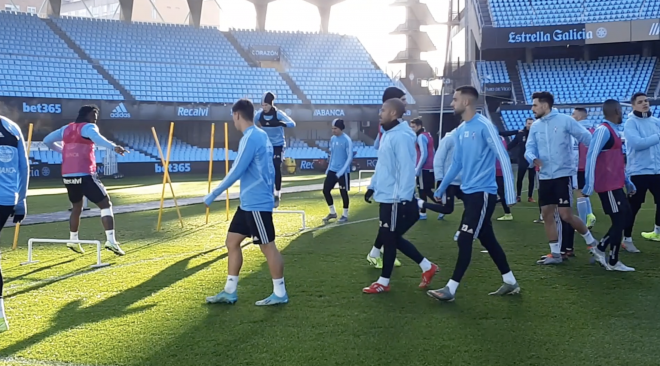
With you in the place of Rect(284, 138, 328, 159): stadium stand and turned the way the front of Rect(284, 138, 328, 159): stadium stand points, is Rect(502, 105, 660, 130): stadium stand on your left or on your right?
on your left

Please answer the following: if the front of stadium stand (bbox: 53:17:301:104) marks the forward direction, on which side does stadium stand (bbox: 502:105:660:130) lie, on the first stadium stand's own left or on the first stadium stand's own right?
on the first stadium stand's own left

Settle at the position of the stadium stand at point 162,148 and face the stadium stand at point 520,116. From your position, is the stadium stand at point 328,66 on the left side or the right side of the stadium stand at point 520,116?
left

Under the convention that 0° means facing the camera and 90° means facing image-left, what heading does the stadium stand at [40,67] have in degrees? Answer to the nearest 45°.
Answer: approximately 0°

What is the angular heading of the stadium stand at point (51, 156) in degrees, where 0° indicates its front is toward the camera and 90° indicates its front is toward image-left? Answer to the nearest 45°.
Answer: approximately 0°

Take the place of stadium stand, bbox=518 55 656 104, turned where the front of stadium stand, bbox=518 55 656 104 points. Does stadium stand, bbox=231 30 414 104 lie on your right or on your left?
on your right
